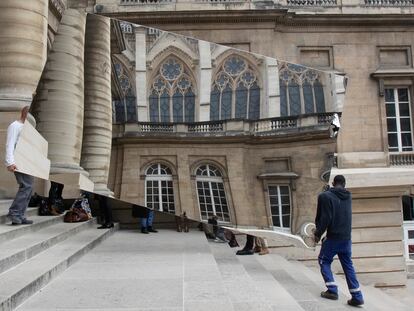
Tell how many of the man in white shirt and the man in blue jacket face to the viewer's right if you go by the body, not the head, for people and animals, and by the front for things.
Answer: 1

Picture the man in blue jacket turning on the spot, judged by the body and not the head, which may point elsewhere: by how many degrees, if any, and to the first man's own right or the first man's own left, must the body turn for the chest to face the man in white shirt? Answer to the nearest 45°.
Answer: approximately 90° to the first man's own left

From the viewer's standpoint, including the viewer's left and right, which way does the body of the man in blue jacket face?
facing away from the viewer and to the left of the viewer

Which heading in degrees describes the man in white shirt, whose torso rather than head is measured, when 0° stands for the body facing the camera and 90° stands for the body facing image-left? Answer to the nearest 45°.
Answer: approximately 270°
